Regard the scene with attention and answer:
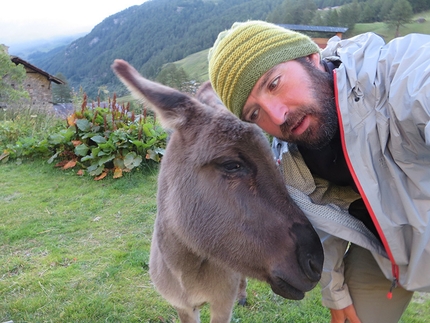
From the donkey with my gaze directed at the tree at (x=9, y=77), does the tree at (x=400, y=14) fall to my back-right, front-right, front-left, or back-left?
front-right

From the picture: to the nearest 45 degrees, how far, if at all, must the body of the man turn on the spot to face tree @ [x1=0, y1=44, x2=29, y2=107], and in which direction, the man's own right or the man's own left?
approximately 90° to the man's own right

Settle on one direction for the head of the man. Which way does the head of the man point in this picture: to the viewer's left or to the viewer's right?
to the viewer's left

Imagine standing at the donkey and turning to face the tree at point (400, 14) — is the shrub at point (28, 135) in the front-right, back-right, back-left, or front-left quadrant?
front-left

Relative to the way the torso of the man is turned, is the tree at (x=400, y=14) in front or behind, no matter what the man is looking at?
behind

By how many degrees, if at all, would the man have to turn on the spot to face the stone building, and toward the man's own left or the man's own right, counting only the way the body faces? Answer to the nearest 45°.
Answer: approximately 90° to the man's own right

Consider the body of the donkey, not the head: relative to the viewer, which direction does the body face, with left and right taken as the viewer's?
facing the viewer and to the right of the viewer

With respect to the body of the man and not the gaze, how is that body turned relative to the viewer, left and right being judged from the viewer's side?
facing the viewer and to the left of the viewer

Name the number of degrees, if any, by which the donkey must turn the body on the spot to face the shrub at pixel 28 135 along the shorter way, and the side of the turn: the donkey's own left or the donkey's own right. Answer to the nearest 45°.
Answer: approximately 180°
